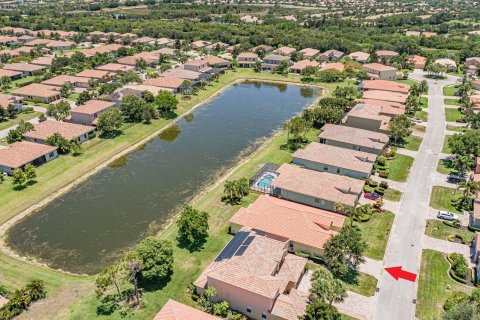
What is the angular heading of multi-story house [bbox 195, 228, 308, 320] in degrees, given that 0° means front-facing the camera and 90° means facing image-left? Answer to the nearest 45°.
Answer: approximately 315°
